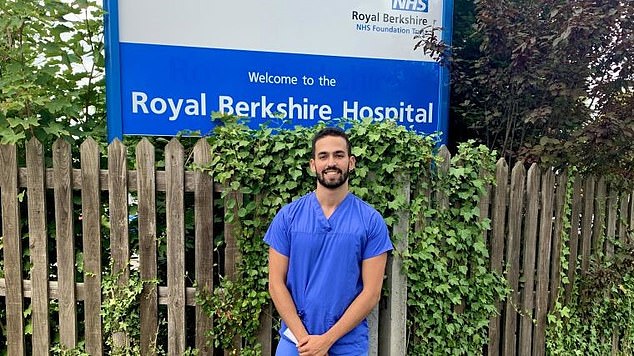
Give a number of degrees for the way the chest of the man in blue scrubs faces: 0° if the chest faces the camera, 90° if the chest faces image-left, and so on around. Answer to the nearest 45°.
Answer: approximately 0°

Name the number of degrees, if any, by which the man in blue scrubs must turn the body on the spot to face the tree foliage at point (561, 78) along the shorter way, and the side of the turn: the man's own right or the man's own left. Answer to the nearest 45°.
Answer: approximately 135° to the man's own left
